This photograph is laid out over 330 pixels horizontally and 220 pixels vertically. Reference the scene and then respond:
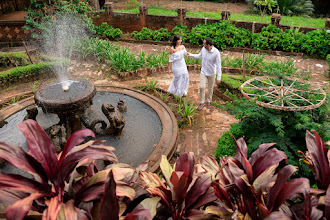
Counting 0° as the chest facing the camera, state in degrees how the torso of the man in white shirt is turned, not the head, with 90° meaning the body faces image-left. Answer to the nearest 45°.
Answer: approximately 45°

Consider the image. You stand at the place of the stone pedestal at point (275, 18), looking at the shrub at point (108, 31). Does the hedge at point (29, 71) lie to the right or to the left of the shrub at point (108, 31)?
left

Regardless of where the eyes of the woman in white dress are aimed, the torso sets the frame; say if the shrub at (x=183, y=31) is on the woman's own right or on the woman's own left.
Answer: on the woman's own left

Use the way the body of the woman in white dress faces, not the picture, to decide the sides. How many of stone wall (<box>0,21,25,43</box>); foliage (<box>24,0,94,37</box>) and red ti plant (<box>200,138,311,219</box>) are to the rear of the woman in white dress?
2

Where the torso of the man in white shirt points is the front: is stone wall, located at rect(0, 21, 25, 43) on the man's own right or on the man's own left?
on the man's own right

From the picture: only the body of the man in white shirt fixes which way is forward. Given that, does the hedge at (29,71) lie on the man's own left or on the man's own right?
on the man's own right

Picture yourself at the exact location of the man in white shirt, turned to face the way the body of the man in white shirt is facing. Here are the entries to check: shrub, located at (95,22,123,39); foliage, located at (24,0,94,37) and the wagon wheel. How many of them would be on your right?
2

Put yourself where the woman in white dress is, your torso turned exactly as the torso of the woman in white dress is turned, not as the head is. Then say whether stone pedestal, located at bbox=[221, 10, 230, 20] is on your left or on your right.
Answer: on your left

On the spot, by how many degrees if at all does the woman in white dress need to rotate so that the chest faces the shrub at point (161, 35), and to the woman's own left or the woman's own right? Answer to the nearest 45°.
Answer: approximately 135° to the woman's own left

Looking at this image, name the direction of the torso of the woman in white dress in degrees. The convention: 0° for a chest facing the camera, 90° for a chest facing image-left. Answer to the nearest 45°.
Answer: approximately 315°

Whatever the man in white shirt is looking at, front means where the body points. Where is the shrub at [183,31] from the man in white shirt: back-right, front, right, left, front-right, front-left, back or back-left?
back-right

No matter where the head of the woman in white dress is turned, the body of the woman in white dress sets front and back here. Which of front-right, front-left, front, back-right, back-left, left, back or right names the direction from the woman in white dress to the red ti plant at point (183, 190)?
front-right
